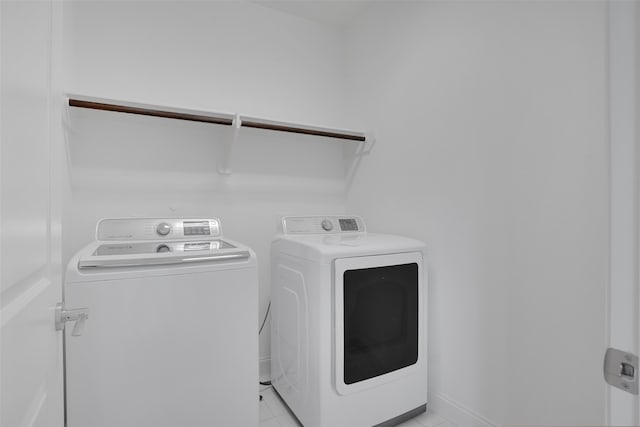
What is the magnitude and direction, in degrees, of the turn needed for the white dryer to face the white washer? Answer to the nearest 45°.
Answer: approximately 90° to its right

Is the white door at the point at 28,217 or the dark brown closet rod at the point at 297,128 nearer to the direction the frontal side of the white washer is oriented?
the white door

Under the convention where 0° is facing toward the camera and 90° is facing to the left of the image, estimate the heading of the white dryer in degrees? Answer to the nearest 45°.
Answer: approximately 315°

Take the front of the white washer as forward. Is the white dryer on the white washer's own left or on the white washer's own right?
on the white washer's own left

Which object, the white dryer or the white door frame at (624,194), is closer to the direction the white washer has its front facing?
the white door frame

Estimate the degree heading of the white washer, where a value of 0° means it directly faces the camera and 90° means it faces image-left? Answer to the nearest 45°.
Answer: approximately 0°
